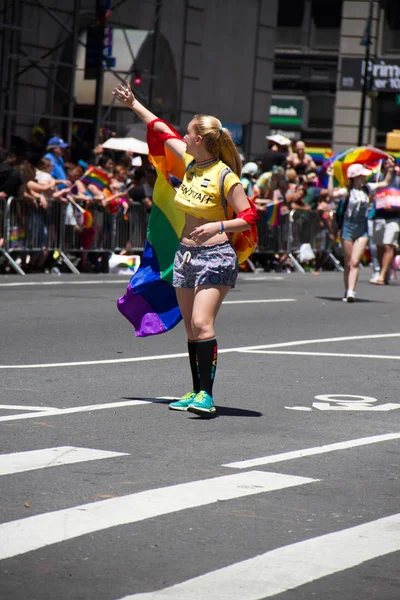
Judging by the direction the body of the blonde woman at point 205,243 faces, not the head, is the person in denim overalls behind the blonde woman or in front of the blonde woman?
behind

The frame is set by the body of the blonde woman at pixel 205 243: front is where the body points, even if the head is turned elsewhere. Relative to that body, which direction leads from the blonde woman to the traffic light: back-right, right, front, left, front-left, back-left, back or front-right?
back-right

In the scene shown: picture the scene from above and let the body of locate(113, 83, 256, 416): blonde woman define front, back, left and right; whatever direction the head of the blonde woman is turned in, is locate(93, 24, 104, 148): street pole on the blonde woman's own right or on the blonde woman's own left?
on the blonde woman's own right

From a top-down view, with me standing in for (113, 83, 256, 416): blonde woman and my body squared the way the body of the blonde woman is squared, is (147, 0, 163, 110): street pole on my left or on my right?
on my right

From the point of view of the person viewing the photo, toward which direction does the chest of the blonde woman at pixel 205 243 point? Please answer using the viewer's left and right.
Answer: facing the viewer and to the left of the viewer

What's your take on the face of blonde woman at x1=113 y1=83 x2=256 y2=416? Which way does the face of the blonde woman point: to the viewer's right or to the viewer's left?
to the viewer's left

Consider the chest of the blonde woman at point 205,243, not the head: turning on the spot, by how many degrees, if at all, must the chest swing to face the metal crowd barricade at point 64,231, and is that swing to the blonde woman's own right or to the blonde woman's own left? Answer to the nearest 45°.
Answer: approximately 135° to the blonde woman's own right

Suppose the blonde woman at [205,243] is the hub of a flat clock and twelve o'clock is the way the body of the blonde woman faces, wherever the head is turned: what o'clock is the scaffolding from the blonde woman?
The scaffolding is roughly at 4 o'clock from the blonde woman.
